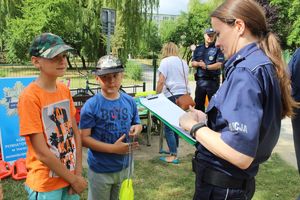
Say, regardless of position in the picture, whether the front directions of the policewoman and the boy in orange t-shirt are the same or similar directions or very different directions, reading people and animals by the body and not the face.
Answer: very different directions

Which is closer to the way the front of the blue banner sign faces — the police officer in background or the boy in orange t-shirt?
the boy in orange t-shirt

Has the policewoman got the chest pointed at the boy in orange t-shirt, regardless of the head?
yes

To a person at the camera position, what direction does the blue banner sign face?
facing the viewer

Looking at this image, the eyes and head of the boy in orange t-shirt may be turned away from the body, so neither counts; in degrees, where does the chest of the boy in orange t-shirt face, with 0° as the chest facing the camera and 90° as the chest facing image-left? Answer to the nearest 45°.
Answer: approximately 315°

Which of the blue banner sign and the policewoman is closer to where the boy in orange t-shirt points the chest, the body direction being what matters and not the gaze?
the policewoman

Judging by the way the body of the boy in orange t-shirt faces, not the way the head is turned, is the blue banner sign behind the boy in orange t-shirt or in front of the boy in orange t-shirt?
behind

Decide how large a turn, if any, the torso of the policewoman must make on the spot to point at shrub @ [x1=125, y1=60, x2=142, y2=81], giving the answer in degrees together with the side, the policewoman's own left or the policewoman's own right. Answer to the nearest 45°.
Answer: approximately 90° to the policewoman's own right

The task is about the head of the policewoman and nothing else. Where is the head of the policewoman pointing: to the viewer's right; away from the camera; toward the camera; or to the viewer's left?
to the viewer's left

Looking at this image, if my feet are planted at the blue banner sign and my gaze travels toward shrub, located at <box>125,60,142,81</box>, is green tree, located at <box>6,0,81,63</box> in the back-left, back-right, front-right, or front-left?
front-left

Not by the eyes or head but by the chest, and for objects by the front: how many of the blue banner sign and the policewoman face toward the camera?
1

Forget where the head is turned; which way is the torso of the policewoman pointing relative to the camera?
to the viewer's left

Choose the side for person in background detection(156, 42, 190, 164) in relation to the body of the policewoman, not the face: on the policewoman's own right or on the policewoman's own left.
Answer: on the policewoman's own right

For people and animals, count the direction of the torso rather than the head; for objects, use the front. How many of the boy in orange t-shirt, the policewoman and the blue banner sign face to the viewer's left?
1
